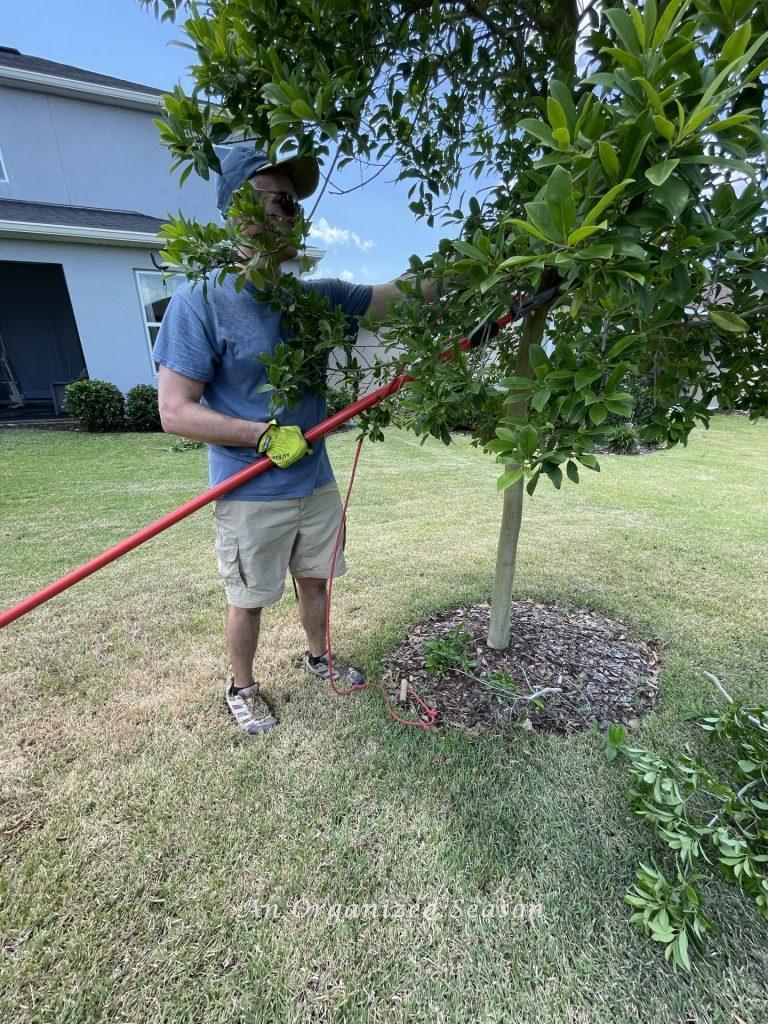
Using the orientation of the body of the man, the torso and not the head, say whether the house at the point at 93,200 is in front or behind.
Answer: behind

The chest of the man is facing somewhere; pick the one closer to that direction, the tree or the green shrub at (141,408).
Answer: the tree

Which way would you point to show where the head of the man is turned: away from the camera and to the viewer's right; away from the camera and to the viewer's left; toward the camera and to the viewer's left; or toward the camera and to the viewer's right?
toward the camera and to the viewer's right

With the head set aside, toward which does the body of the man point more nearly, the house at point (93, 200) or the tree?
the tree

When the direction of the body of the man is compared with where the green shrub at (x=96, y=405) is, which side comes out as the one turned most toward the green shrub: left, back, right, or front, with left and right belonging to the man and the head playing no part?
back

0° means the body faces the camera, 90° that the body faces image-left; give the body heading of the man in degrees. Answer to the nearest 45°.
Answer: approximately 315°

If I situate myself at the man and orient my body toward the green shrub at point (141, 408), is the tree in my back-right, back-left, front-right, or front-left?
back-right
